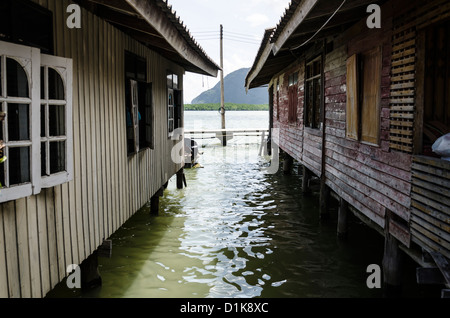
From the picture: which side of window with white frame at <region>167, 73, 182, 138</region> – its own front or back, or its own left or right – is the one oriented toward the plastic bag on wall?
right

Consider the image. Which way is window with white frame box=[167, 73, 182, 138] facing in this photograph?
to the viewer's right
